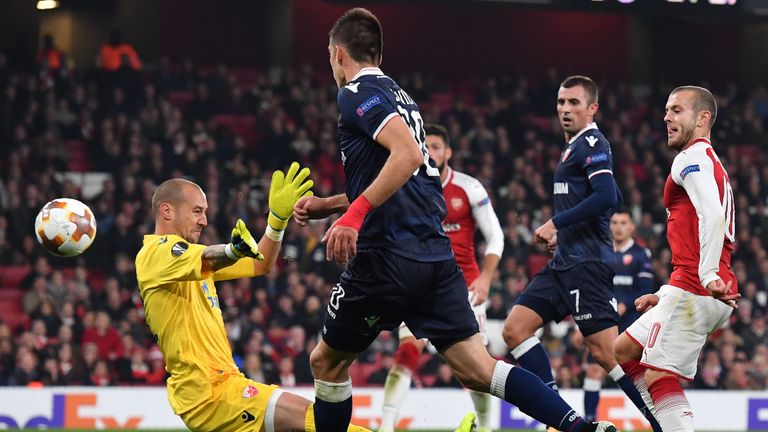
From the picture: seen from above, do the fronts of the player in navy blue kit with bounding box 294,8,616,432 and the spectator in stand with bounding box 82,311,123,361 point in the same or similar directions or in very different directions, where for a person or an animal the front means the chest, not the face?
very different directions

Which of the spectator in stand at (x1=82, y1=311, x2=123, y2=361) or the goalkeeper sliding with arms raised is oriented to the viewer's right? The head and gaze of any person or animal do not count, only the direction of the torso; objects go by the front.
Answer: the goalkeeper sliding with arms raised

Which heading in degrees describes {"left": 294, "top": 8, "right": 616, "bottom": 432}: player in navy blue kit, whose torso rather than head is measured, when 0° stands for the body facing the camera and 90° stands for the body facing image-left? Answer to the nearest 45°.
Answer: approximately 135°

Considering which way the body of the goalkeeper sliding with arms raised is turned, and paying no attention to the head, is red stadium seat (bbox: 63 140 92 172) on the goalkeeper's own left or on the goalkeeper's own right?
on the goalkeeper's own left

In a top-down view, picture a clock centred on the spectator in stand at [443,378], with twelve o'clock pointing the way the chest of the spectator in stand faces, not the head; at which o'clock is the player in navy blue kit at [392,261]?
The player in navy blue kit is roughly at 12 o'clock from the spectator in stand.

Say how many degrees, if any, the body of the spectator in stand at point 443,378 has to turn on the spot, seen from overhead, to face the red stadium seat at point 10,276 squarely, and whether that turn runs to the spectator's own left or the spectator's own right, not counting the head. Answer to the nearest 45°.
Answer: approximately 90° to the spectator's own right

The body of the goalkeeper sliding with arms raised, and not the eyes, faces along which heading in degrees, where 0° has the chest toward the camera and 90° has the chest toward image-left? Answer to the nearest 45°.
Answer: approximately 270°

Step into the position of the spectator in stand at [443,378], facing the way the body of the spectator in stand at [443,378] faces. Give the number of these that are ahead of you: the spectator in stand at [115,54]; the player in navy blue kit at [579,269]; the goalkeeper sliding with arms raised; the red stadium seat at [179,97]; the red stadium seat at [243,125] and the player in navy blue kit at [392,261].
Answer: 3
